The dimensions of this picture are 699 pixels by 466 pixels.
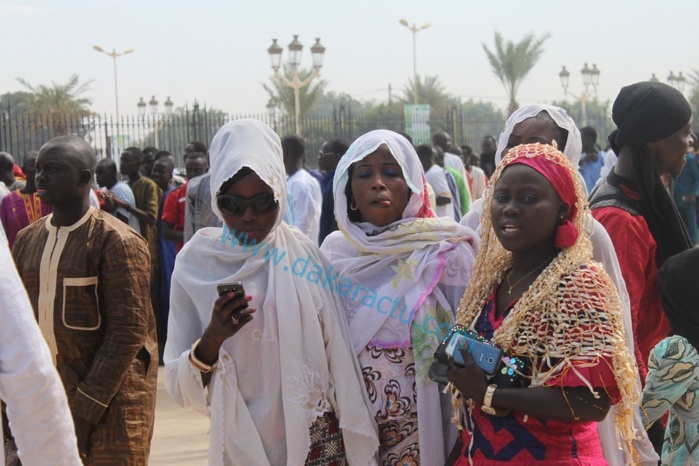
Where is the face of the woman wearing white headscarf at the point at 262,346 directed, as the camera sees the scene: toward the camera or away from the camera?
toward the camera

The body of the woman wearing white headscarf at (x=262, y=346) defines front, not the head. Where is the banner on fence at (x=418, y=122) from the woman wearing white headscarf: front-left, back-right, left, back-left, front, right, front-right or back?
back

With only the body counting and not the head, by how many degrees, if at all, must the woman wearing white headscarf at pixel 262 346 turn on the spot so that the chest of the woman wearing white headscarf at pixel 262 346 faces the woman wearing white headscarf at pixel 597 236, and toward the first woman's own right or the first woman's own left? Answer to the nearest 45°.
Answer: approximately 90° to the first woman's own left

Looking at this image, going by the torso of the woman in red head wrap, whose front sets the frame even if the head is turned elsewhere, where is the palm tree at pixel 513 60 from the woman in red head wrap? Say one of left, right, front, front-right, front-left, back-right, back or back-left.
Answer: back-right

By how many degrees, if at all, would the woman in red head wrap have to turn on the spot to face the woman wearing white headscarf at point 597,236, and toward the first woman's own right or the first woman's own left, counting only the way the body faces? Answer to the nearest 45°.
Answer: approximately 135° to the first woman's own right

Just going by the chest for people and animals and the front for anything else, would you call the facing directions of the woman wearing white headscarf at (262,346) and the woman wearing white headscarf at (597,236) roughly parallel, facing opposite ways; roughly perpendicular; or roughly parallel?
roughly parallel

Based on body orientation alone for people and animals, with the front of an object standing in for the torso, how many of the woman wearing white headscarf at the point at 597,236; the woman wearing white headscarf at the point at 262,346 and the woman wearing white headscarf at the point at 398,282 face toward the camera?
3

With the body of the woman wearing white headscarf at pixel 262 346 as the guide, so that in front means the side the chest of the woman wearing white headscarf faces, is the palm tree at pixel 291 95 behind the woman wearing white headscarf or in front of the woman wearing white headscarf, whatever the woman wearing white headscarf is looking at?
behind

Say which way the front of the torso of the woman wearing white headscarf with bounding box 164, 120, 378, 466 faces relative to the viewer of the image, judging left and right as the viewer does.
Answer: facing the viewer

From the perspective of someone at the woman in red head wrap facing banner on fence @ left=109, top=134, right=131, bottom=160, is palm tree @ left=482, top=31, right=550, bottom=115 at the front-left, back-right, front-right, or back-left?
front-right

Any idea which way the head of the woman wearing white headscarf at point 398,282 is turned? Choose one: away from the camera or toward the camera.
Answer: toward the camera

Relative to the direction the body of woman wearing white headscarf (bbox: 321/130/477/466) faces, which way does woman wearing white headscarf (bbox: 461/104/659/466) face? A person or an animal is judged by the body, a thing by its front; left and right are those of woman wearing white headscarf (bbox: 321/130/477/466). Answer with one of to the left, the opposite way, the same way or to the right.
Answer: the same way

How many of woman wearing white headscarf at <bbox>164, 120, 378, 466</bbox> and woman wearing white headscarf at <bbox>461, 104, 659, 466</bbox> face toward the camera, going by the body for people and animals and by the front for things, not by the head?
2

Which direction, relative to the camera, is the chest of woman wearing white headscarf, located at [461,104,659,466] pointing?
toward the camera

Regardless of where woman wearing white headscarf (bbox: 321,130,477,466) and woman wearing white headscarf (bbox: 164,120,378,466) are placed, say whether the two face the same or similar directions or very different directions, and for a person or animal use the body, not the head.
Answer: same or similar directions

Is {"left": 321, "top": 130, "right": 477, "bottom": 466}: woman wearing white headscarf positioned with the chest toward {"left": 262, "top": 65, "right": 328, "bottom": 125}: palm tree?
no

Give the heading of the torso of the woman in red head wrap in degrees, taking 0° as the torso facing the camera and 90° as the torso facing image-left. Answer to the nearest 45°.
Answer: approximately 45°

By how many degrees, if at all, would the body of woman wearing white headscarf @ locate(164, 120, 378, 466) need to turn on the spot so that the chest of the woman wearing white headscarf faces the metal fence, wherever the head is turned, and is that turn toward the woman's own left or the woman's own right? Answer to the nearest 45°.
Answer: approximately 180°

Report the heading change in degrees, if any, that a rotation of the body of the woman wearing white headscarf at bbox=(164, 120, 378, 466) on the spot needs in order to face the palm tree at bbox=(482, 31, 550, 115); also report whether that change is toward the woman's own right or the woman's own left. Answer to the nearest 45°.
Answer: approximately 180°
